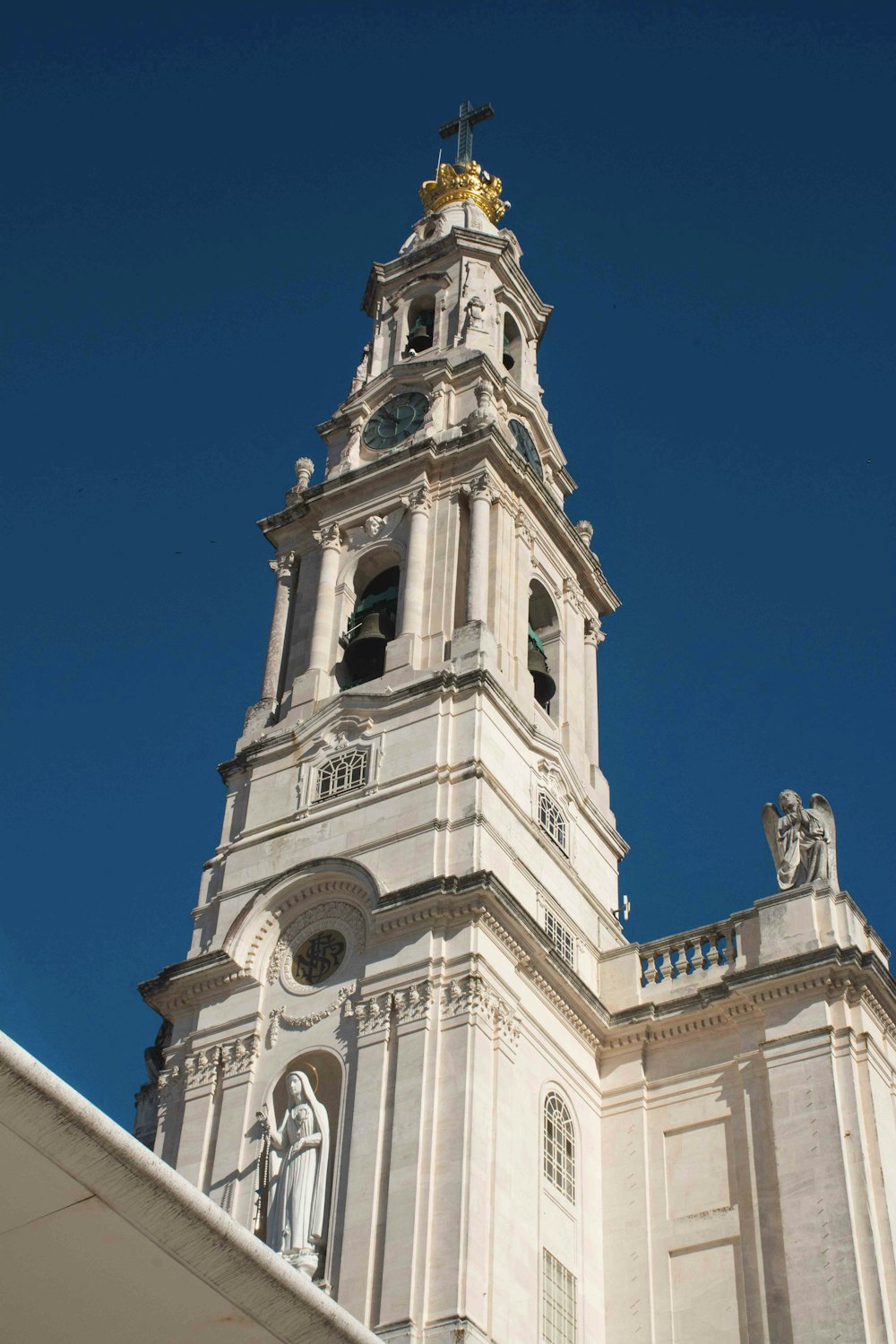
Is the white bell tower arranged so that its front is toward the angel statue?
no

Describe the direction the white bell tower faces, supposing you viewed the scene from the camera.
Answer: facing the viewer and to the left of the viewer

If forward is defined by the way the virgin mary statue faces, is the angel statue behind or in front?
behind
